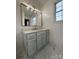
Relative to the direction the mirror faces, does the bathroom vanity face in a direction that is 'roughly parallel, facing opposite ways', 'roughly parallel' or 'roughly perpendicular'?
roughly parallel

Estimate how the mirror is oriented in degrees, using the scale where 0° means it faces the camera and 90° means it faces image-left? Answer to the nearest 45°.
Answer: approximately 315°

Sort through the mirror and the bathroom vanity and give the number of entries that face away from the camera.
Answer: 0

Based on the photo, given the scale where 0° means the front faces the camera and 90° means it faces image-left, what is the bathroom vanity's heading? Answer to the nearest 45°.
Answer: approximately 315°
